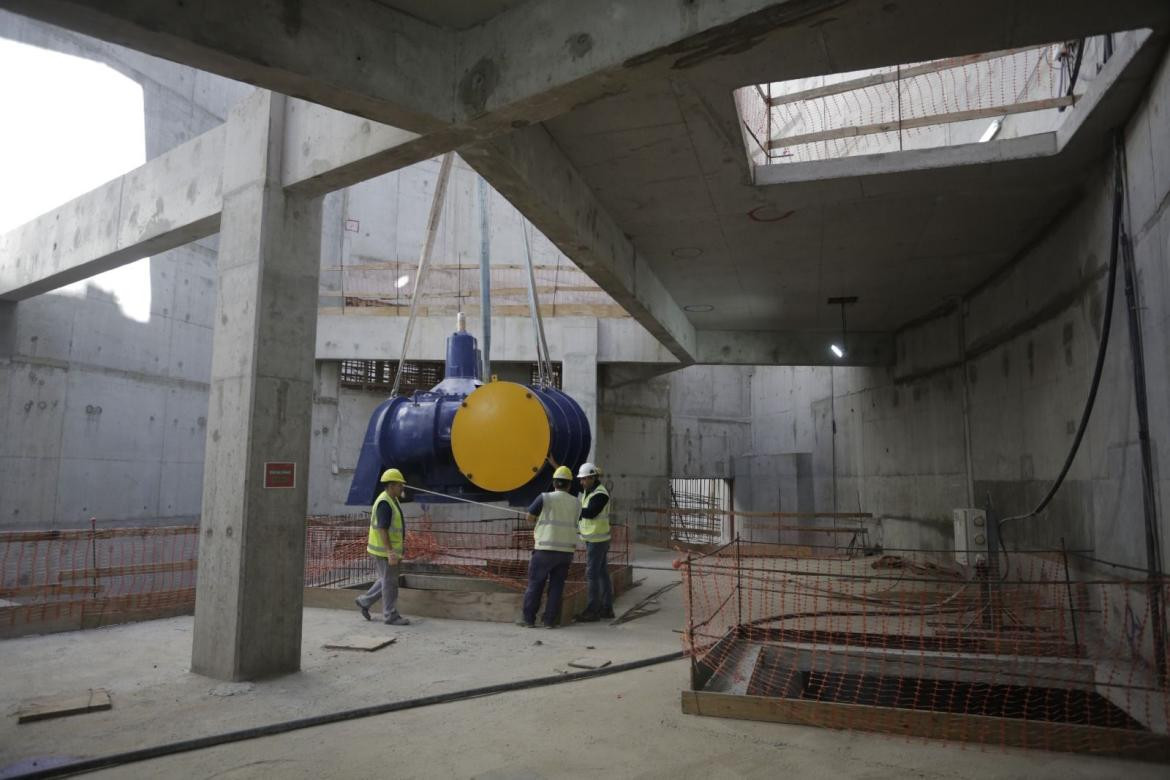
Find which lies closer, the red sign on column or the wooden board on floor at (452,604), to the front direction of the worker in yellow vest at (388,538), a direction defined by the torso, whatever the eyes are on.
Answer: the wooden board on floor

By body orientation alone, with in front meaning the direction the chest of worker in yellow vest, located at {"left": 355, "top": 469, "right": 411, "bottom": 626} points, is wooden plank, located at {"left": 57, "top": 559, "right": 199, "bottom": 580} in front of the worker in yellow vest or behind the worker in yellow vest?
behind

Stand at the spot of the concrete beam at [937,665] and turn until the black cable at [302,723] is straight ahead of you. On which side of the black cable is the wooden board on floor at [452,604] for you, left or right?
right

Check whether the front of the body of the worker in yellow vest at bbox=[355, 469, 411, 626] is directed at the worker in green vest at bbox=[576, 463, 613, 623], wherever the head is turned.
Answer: yes

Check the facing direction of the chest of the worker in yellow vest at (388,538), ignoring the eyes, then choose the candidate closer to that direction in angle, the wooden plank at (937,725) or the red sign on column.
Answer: the wooden plank

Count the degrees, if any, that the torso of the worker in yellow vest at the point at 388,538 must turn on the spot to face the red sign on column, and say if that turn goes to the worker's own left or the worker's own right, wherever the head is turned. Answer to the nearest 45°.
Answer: approximately 135° to the worker's own right

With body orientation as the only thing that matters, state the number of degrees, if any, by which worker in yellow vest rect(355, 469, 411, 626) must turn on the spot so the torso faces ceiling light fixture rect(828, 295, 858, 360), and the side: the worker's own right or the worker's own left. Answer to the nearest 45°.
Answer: approximately 45° to the worker's own left

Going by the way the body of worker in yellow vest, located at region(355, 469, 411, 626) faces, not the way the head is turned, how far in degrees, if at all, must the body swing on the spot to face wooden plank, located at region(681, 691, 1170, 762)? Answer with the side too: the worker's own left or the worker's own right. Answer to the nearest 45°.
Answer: approximately 45° to the worker's own right

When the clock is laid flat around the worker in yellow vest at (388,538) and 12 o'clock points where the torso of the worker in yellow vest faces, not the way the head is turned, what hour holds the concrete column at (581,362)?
The concrete column is roughly at 10 o'clock from the worker in yellow vest.

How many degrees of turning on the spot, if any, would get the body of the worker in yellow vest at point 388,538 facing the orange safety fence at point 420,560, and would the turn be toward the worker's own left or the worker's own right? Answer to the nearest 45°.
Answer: approximately 90° to the worker's own left

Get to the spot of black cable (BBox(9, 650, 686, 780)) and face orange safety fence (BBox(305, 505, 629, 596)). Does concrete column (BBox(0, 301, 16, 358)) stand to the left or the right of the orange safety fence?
left

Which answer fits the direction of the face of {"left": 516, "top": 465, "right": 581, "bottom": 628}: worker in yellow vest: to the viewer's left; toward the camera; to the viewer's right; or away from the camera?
away from the camera

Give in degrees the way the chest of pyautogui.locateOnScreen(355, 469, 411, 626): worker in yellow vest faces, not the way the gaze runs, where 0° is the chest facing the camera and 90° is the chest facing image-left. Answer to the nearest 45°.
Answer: approximately 270°
